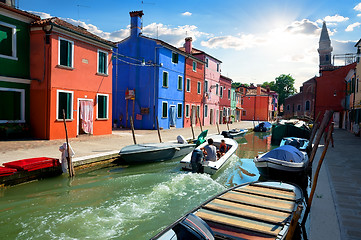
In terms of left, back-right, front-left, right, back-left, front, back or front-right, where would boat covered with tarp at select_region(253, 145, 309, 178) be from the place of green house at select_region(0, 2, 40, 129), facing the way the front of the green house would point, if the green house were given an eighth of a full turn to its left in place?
front-right

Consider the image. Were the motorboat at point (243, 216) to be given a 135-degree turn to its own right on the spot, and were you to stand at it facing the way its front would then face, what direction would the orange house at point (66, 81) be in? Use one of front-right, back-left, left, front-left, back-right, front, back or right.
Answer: back-right

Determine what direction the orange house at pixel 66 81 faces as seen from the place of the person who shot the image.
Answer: facing the viewer and to the right of the viewer

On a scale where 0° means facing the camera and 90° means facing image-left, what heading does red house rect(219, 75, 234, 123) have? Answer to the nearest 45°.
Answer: approximately 315°

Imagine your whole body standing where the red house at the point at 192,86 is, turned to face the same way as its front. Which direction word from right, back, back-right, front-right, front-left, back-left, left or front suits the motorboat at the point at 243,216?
front-right

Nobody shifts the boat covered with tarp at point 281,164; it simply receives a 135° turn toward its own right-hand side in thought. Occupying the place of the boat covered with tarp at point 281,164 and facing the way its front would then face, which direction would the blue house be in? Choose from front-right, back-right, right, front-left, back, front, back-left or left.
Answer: front-left

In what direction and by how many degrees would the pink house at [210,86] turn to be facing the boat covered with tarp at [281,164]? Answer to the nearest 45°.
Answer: approximately 45° to its right

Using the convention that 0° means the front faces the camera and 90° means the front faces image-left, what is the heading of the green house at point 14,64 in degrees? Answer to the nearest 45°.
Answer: approximately 315°

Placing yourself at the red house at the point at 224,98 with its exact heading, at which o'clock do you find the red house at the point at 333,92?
the red house at the point at 333,92 is roughly at 11 o'clock from the red house at the point at 224,98.

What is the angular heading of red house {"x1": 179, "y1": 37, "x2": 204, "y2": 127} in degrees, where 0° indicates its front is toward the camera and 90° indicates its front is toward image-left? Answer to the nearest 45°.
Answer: approximately 315°

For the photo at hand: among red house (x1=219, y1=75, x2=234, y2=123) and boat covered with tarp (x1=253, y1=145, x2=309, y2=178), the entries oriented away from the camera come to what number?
0

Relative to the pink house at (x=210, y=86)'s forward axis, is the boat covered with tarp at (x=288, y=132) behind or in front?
in front

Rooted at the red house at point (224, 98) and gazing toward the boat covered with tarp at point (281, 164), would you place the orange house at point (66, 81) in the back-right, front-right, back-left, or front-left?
front-right

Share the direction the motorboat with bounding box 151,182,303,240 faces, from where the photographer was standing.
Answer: facing away from the viewer and to the right of the viewer

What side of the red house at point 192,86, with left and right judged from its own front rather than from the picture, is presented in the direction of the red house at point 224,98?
left

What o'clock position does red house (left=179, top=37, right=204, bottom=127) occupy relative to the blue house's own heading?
The red house is roughly at 9 o'clock from the blue house.

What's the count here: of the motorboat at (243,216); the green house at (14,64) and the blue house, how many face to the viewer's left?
0

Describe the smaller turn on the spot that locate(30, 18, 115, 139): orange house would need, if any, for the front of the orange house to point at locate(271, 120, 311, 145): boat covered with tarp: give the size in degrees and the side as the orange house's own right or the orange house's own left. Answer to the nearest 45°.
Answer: approximately 45° to the orange house's own left
